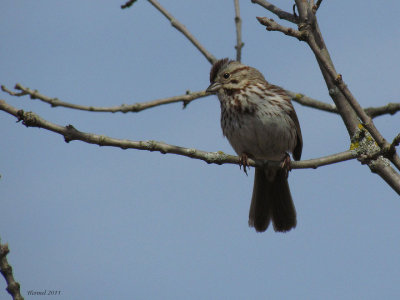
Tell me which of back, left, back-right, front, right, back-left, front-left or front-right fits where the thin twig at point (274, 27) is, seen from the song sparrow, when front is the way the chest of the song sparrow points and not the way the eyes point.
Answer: front-left

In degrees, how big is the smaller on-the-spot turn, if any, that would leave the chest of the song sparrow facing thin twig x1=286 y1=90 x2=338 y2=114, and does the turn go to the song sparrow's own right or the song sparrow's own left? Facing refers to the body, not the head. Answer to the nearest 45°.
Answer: approximately 90° to the song sparrow's own left

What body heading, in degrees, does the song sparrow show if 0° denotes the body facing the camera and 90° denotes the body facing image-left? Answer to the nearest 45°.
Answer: approximately 45°
